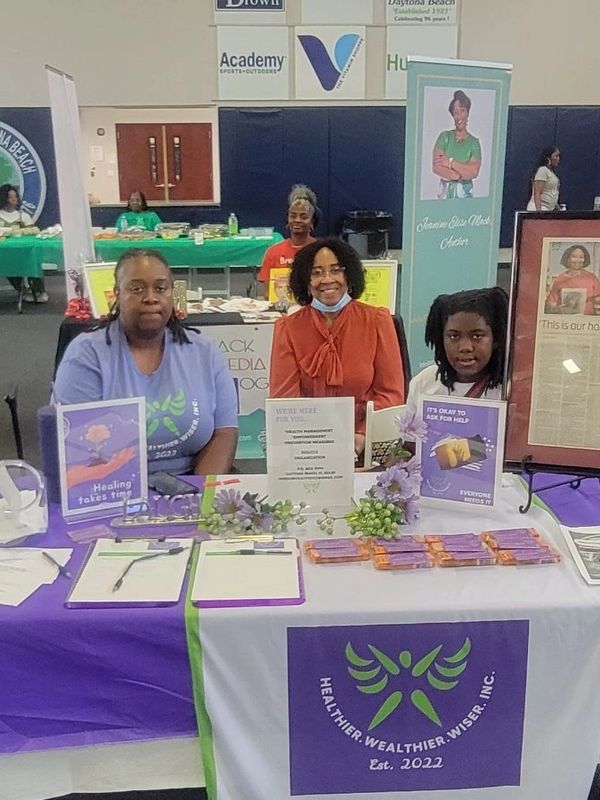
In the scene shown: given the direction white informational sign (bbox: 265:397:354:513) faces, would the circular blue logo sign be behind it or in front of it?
behind

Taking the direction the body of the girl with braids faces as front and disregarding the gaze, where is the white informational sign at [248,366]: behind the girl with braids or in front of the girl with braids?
behind

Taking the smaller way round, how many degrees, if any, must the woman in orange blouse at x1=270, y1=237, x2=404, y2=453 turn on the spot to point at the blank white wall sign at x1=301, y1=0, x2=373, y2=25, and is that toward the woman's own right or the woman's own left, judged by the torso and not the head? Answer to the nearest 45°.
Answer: approximately 180°

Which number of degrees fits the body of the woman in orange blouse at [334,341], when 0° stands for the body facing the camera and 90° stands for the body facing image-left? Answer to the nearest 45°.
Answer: approximately 0°

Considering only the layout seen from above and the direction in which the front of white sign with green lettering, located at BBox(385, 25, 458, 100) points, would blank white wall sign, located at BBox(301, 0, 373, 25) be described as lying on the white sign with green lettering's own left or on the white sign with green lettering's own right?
on the white sign with green lettering's own right

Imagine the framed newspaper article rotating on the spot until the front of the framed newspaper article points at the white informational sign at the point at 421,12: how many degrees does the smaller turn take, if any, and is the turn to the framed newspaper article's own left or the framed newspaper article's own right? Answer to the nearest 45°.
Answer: approximately 180°
